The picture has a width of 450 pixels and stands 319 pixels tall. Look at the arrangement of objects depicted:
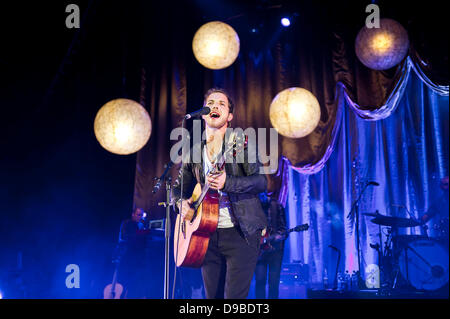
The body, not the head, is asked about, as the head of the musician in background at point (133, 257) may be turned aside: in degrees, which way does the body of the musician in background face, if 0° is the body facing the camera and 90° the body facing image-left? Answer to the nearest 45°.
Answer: approximately 315°
